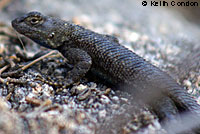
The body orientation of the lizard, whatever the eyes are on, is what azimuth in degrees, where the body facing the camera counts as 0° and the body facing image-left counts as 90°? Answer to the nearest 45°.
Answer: approximately 90°
